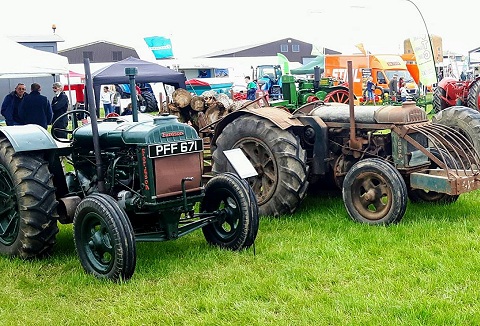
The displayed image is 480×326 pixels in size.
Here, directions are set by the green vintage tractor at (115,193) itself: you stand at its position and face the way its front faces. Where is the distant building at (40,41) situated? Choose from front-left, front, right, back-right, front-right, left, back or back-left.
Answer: back-left

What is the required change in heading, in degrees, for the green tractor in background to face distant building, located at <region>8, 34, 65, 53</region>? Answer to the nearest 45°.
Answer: approximately 90° to its right

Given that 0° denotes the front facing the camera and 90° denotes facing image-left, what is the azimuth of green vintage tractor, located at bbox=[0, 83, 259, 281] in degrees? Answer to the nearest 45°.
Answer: approximately 315°

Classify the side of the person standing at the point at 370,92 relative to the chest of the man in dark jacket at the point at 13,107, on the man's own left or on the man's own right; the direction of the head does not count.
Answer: on the man's own left

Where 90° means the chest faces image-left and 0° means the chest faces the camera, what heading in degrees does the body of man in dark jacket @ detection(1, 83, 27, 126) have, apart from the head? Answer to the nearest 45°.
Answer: approximately 315°

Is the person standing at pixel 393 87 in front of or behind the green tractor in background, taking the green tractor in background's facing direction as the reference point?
behind

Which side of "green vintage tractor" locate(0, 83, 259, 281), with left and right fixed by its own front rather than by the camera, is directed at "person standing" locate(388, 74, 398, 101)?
left

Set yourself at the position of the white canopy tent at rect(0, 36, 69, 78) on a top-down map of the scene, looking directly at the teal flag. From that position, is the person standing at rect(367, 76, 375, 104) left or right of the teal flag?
right

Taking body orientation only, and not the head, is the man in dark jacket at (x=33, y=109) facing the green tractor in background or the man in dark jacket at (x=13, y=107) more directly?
the man in dark jacket

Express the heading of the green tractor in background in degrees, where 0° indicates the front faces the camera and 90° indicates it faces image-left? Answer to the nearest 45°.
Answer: approximately 45°

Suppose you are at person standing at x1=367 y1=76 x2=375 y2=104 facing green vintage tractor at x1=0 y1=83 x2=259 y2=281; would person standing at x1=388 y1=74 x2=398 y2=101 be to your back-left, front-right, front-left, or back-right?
back-left
